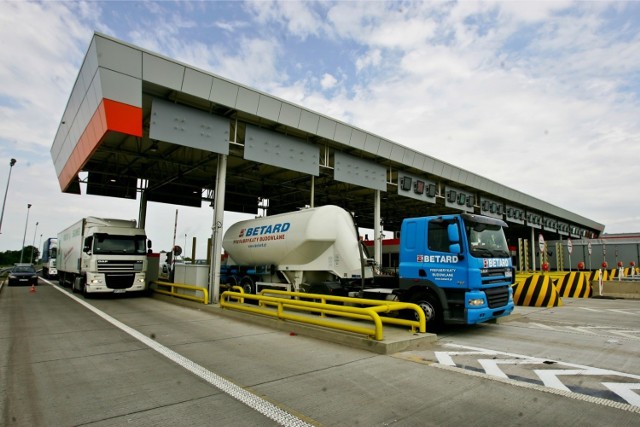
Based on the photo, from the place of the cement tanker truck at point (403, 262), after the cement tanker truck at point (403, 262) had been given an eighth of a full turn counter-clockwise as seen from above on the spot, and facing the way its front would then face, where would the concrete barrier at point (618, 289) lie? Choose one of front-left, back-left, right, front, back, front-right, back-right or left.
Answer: front-left

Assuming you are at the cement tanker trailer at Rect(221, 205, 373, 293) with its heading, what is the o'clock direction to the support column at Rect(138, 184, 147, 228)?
The support column is roughly at 6 o'clock from the cement tanker trailer.

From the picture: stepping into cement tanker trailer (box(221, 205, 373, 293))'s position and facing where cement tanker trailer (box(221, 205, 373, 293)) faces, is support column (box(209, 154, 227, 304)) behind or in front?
behind

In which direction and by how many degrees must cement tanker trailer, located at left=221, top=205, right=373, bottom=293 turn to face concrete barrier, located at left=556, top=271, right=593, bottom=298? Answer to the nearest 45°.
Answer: approximately 90° to its left

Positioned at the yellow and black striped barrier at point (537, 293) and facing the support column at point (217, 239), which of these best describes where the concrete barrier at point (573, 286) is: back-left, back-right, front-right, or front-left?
back-right

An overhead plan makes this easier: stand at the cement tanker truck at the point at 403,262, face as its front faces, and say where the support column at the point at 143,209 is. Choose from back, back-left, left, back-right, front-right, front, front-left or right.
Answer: back

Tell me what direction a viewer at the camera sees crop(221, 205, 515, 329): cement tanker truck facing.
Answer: facing the viewer and to the right of the viewer

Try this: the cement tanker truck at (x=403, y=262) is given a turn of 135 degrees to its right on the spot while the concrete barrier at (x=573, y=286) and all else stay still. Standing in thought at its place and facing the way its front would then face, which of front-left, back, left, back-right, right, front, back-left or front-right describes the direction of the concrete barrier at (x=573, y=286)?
back-right

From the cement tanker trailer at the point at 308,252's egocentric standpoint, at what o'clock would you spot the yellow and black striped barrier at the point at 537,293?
The yellow and black striped barrier is roughly at 10 o'clock from the cement tanker trailer.

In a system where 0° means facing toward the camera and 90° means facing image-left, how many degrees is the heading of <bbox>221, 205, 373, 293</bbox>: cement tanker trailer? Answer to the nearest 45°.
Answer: approximately 315°
